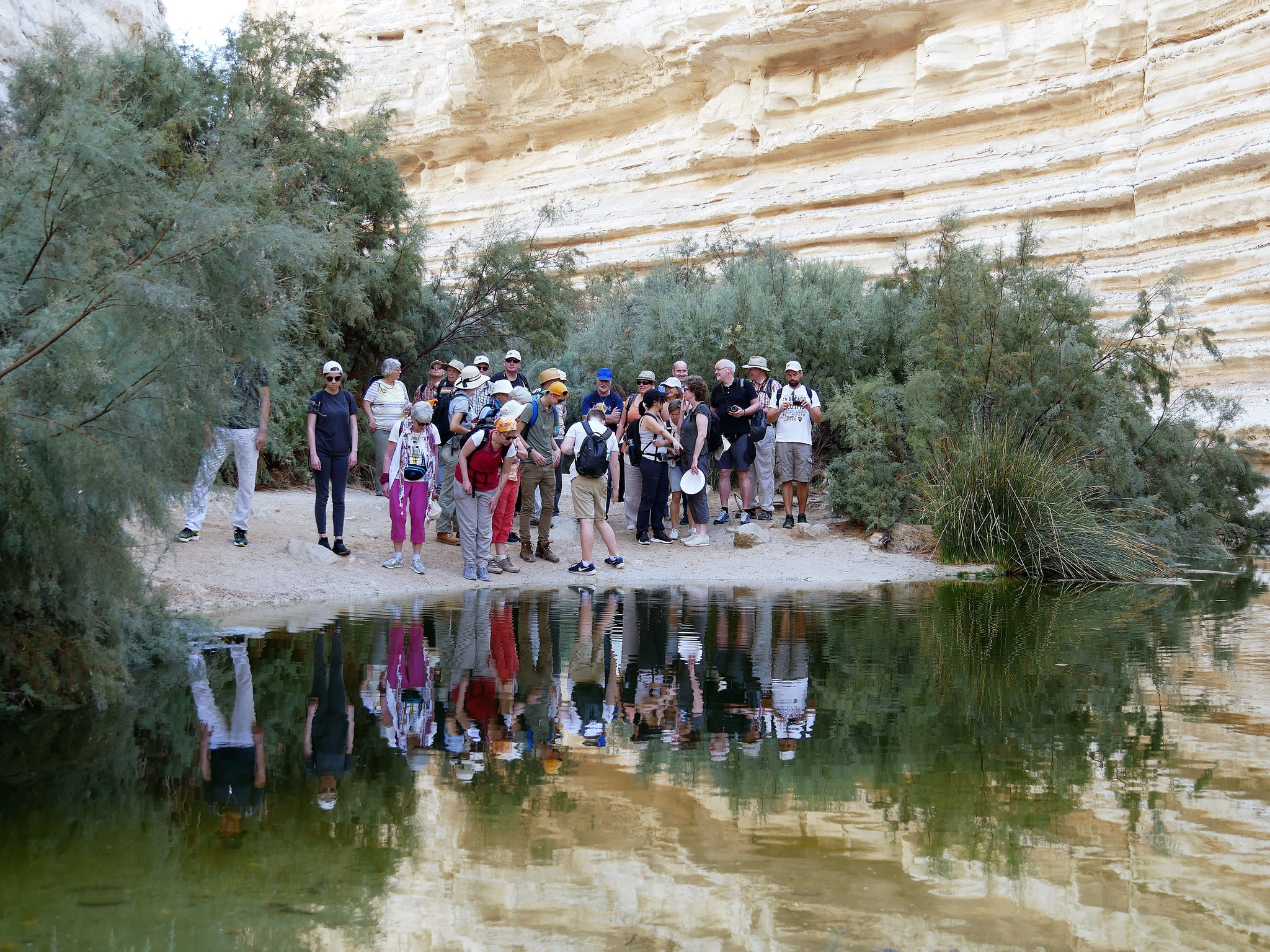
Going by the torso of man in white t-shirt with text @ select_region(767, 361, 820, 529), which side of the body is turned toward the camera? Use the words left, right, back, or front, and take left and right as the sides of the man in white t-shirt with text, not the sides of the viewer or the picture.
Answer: front

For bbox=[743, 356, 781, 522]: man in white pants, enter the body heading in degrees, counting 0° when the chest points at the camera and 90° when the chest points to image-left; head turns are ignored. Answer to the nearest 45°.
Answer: approximately 45°

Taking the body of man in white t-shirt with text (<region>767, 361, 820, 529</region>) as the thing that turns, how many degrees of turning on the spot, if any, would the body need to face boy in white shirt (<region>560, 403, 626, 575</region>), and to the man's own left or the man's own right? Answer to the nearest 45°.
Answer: approximately 45° to the man's own right

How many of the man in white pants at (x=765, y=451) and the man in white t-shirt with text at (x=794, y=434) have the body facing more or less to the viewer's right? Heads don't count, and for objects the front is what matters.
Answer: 0

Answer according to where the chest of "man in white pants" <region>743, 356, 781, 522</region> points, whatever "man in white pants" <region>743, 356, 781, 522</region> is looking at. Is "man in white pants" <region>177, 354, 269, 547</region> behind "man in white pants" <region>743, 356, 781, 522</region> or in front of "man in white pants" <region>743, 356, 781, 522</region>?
in front

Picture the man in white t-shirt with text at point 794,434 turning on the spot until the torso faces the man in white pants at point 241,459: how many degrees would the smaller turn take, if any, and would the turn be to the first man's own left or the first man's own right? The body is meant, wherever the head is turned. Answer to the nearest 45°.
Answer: approximately 45° to the first man's own right

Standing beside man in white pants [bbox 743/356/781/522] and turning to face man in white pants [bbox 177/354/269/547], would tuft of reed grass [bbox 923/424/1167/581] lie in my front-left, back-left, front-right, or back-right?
back-left
